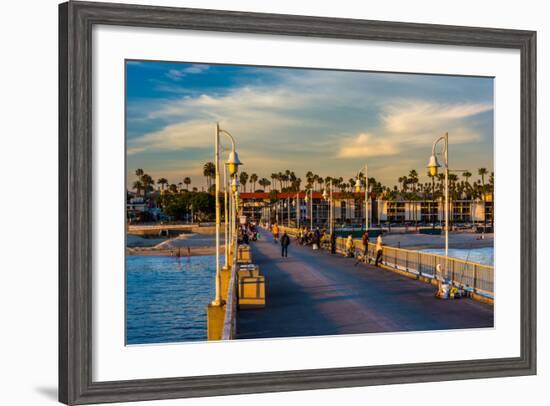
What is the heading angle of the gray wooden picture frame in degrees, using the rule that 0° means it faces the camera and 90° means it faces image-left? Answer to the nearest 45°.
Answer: approximately 315°
